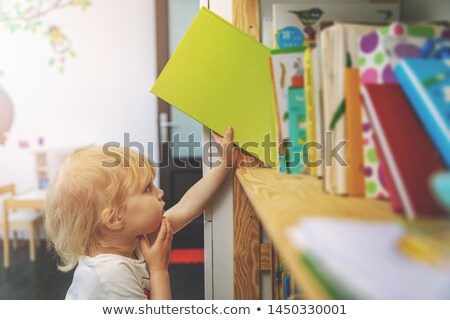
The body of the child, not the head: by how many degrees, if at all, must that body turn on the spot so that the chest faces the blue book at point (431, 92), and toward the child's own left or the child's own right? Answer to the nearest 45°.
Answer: approximately 45° to the child's own right

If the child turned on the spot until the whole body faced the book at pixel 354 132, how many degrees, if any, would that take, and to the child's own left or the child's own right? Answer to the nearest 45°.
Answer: approximately 45° to the child's own right

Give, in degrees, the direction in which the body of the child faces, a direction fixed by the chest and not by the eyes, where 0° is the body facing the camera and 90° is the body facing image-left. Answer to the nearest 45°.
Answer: approximately 270°

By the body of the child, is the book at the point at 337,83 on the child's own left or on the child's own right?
on the child's own right

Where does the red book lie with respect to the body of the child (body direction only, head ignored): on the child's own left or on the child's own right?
on the child's own right

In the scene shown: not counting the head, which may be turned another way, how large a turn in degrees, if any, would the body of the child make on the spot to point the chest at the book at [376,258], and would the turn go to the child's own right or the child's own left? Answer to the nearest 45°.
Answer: approximately 90° to the child's own right

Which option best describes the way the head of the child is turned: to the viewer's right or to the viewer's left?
to the viewer's right

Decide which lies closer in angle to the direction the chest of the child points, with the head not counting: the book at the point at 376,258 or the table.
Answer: the book

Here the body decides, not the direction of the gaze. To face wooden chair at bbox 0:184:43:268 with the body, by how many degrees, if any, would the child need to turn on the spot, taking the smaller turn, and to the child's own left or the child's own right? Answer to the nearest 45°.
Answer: approximately 90° to the child's own left
